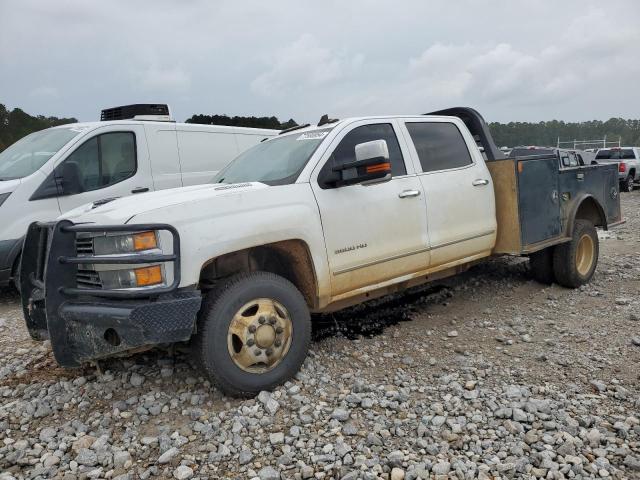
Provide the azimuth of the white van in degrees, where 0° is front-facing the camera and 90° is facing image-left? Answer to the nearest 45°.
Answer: approximately 45°

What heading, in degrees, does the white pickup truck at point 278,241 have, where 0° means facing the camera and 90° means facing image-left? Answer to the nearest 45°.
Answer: approximately 45°

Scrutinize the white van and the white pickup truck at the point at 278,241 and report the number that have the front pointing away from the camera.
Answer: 0

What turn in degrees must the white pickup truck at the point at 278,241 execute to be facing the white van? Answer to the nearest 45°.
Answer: approximately 90° to its right
